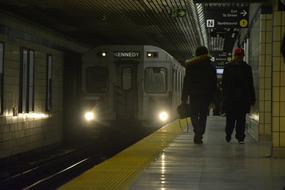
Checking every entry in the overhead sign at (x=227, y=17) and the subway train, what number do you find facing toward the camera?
2

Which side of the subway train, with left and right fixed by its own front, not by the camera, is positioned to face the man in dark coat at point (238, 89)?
front

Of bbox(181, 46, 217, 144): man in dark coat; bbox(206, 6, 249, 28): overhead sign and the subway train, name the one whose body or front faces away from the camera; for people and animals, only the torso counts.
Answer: the man in dark coat

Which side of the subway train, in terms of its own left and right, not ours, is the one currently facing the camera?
front

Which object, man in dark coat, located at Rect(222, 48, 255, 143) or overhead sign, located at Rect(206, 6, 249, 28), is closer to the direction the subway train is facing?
the man in dark coat

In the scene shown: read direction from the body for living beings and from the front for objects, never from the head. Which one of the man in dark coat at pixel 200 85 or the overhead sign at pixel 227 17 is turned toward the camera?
the overhead sign

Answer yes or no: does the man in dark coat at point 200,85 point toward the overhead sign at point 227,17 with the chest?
yes

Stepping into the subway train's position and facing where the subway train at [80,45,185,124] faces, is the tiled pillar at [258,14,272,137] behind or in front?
in front

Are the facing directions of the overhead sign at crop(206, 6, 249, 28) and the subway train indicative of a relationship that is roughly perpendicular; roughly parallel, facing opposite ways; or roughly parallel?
roughly parallel

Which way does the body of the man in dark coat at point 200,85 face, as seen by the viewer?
away from the camera

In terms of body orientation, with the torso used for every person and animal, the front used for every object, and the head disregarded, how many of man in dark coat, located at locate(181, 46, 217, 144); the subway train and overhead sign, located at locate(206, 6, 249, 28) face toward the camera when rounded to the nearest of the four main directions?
2

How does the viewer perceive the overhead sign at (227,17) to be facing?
facing the viewer

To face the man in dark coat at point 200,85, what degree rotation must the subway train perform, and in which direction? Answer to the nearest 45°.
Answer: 0° — it already faces them

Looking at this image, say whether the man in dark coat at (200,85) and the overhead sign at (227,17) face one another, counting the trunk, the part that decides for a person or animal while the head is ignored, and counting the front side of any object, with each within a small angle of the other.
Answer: yes

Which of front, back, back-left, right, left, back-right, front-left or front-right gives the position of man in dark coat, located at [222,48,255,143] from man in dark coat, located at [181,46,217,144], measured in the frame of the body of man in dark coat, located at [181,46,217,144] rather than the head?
right

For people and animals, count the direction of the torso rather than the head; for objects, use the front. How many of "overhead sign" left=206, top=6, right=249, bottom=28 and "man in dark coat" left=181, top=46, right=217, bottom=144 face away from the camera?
1

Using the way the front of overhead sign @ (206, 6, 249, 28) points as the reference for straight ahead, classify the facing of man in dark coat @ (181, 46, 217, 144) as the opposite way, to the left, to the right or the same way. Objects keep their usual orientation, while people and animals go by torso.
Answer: the opposite way

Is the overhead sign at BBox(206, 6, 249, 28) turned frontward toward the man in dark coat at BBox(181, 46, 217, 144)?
yes
